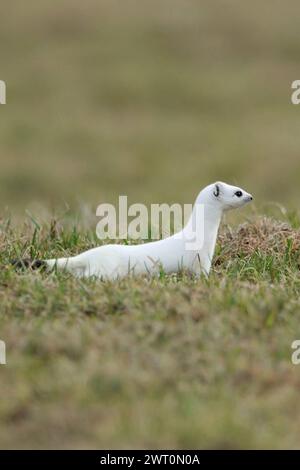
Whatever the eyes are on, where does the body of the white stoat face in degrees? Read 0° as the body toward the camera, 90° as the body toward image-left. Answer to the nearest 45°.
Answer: approximately 270°
